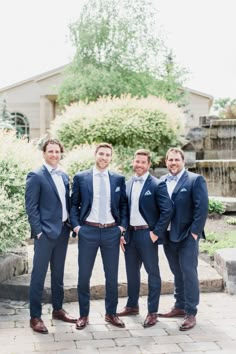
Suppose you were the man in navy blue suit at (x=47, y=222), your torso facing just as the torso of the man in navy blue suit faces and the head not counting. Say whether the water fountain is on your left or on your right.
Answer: on your left

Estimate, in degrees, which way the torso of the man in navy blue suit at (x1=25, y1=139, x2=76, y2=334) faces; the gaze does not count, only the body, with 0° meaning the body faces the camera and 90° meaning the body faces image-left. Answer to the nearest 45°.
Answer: approximately 315°

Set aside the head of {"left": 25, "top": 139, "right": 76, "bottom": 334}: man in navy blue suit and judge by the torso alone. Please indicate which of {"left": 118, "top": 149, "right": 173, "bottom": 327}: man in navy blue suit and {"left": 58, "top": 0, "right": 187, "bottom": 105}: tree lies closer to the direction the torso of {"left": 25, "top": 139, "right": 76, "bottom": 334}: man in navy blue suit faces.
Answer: the man in navy blue suit

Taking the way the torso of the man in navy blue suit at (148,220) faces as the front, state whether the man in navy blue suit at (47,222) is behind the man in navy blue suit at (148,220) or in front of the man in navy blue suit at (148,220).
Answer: in front

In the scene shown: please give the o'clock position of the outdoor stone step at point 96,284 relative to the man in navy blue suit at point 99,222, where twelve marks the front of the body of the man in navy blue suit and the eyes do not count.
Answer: The outdoor stone step is roughly at 6 o'clock from the man in navy blue suit.

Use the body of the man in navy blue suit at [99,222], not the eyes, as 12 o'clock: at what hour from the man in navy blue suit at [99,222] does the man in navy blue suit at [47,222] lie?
the man in navy blue suit at [47,222] is roughly at 3 o'clock from the man in navy blue suit at [99,222].

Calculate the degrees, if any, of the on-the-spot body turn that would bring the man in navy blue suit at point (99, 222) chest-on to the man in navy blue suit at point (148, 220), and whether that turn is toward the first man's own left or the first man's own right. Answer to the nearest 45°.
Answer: approximately 90° to the first man's own left

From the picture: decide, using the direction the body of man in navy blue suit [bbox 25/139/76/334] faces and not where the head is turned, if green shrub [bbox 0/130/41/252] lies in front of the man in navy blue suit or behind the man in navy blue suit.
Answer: behind

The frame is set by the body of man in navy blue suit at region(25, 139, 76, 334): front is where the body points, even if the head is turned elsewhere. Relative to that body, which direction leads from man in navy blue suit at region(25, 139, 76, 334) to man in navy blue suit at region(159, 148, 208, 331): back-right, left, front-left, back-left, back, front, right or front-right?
front-left

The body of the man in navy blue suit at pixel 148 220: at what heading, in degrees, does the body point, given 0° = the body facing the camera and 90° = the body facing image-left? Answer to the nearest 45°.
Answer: approximately 45°

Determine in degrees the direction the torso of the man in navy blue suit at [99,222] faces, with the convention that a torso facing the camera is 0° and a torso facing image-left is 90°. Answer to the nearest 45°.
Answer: approximately 0°
